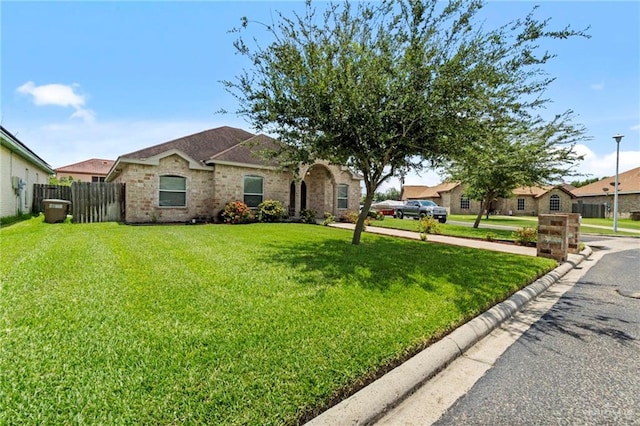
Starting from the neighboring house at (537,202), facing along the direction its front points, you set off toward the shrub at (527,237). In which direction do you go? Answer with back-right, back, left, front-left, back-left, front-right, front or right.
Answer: front

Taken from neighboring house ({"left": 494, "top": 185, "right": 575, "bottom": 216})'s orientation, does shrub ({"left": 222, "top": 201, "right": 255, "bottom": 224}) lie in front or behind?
in front

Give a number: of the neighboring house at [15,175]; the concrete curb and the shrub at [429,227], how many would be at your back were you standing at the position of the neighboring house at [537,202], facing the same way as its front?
0

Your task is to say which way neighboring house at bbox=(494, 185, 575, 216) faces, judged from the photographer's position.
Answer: facing the viewer

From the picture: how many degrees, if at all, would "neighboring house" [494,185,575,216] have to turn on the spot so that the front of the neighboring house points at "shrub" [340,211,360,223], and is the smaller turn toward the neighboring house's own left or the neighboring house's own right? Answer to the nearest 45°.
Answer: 0° — it already faces it

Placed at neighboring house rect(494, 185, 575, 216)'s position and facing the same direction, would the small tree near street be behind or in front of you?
in front

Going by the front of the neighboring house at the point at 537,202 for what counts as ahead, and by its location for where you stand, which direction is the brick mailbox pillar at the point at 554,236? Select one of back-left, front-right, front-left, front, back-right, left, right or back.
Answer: front

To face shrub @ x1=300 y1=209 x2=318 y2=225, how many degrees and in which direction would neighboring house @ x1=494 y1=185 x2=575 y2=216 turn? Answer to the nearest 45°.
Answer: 0° — it already faces it

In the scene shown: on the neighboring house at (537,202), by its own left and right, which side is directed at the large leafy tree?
front

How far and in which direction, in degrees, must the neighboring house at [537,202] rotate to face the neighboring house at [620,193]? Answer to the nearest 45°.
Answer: approximately 90° to its left

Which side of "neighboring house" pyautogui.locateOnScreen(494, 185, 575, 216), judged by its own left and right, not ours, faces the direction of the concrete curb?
front

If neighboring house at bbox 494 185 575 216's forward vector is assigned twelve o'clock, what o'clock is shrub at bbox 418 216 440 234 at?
The shrub is roughly at 12 o'clock from the neighboring house.

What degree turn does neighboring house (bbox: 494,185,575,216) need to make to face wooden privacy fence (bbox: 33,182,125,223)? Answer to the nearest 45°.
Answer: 0° — it already faces it

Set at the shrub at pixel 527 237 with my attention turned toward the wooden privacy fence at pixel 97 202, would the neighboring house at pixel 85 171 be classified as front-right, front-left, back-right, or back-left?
front-right
